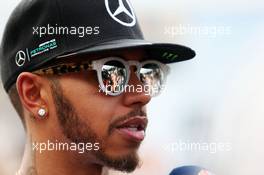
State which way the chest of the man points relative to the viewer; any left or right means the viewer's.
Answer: facing the viewer and to the right of the viewer
